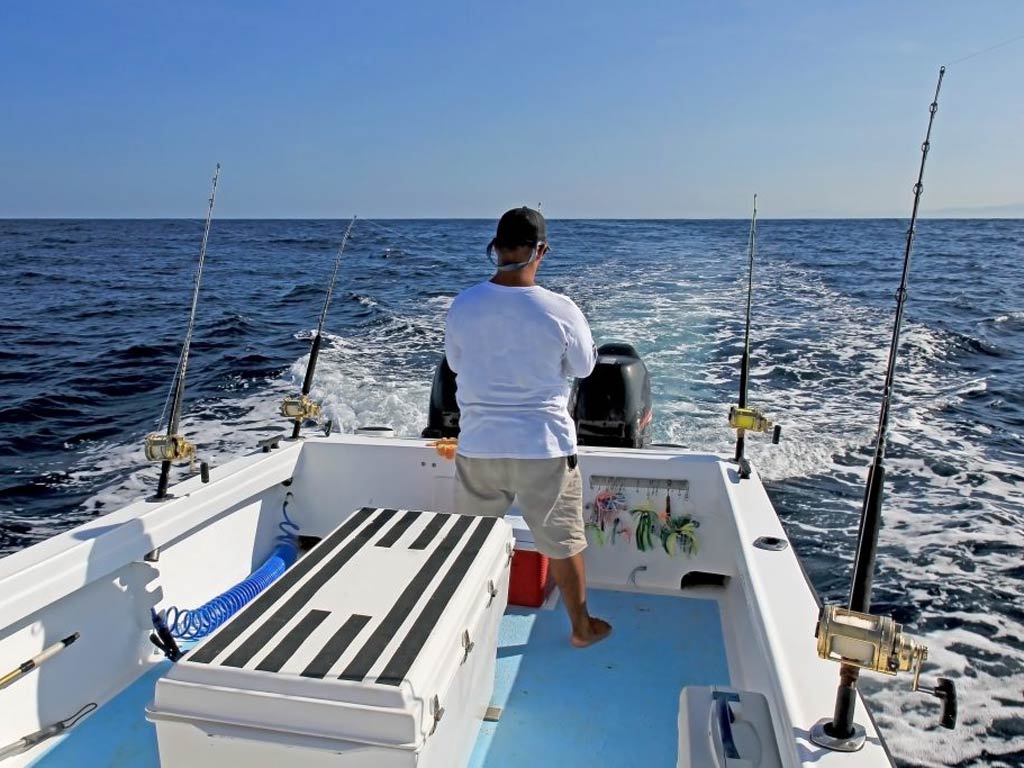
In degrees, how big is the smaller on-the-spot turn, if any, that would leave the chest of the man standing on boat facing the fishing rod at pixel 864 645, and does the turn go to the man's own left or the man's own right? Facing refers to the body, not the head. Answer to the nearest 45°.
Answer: approximately 135° to the man's own right

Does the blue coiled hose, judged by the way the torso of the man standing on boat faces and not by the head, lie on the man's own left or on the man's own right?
on the man's own left

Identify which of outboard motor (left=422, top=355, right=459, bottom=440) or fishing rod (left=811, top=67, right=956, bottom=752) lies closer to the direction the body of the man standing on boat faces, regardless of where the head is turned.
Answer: the outboard motor

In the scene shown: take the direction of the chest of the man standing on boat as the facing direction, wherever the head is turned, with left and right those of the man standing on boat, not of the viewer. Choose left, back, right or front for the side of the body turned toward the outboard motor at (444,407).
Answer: front

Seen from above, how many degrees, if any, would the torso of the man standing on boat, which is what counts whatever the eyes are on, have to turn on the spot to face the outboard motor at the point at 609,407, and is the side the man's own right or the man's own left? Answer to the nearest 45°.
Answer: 0° — they already face it

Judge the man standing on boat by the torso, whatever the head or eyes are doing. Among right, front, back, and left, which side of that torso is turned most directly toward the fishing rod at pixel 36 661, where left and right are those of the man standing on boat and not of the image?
left

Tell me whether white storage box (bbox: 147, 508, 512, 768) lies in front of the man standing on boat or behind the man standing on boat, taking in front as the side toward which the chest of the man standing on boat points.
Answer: behind

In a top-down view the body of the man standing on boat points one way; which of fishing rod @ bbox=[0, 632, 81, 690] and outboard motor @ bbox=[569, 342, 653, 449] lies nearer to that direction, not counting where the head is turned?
the outboard motor

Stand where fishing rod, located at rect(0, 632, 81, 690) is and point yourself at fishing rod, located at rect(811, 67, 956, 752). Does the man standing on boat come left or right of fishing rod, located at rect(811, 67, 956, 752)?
left

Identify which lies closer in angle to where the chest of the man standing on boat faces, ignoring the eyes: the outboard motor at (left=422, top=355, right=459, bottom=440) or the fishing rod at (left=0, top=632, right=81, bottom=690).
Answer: the outboard motor

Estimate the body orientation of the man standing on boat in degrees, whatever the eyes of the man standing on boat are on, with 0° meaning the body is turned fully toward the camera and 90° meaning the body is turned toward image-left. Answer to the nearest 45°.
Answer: approximately 180°
